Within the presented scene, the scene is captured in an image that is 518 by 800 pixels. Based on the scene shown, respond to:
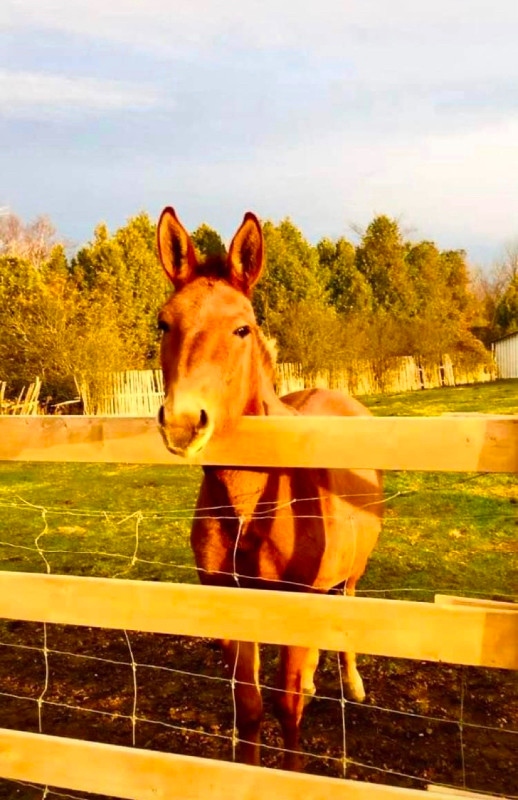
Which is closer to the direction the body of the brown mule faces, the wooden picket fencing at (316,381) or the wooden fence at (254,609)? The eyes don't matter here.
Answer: the wooden fence

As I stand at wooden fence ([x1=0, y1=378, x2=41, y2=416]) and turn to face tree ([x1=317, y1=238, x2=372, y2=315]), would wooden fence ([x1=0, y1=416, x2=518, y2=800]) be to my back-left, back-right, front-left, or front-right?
back-right

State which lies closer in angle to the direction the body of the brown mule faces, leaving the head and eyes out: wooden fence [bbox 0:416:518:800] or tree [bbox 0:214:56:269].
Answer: the wooden fence

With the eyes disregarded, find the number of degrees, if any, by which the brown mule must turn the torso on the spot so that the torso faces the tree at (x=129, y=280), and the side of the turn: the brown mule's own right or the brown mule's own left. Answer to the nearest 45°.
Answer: approximately 135° to the brown mule's own right

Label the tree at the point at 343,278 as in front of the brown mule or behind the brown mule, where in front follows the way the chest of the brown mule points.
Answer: behind

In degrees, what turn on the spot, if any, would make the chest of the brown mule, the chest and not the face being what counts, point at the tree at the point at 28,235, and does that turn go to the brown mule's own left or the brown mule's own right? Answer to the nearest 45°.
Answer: approximately 135° to the brown mule's own right

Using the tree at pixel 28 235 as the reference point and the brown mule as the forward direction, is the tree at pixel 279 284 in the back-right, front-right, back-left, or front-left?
front-left

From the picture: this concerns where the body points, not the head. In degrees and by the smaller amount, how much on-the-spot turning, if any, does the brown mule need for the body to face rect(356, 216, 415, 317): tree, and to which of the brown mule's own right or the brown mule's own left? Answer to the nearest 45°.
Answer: approximately 135° to the brown mule's own right

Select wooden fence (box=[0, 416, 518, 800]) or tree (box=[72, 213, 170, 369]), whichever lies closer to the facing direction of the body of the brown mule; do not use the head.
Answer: the wooden fence

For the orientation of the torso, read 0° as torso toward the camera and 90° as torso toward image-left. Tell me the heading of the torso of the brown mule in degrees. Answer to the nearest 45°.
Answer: approximately 45°
